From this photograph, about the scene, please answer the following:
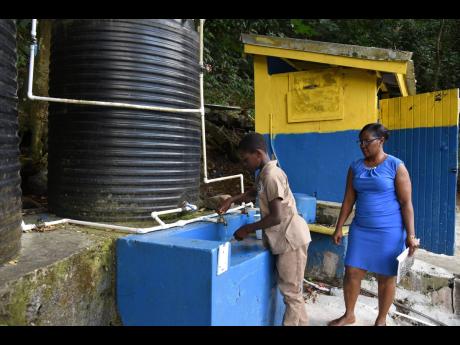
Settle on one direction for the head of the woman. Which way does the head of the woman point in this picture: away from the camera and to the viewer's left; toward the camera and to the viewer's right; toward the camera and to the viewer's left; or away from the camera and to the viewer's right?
toward the camera and to the viewer's left

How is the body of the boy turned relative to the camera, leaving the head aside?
to the viewer's left

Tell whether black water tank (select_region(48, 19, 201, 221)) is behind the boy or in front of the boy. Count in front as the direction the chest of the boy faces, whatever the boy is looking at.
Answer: in front

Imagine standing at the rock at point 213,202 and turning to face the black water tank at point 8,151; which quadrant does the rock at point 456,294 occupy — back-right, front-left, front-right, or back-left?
back-left

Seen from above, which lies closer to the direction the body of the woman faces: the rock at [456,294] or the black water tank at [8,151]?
the black water tank

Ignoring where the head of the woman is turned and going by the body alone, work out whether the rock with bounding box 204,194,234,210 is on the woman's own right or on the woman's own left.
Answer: on the woman's own right

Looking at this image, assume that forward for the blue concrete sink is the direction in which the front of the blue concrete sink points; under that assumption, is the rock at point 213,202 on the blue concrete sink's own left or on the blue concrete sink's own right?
on the blue concrete sink's own left

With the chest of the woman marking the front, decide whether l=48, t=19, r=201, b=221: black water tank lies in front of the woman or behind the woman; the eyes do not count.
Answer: in front

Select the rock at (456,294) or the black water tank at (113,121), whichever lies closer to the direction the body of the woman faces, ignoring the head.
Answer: the black water tank

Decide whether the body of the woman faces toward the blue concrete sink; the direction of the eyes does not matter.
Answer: yes

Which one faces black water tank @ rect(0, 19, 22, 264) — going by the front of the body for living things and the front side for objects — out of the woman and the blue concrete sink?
the woman

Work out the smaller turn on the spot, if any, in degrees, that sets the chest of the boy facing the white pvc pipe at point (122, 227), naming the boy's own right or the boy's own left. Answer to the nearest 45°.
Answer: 0° — they already face it

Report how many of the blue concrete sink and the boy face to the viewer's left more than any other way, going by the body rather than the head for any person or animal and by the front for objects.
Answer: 1

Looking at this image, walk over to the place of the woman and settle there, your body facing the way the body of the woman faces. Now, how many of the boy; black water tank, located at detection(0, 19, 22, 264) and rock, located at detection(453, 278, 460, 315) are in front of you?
2

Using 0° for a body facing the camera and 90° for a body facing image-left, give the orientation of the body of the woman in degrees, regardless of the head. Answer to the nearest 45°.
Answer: approximately 45°
